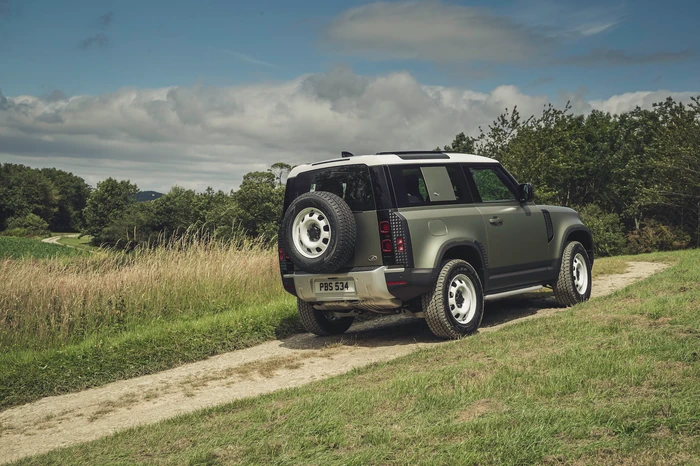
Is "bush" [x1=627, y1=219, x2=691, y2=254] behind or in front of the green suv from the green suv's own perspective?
in front

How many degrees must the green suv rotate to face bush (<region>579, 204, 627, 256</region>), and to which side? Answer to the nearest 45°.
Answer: approximately 45° to its left

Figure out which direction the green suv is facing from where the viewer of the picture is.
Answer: facing away from the viewer and to the right of the viewer
